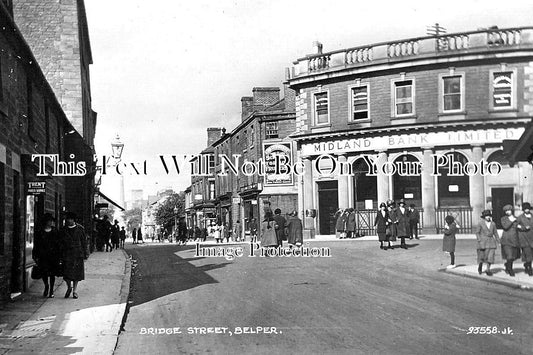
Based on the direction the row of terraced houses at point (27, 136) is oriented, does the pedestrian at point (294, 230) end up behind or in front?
in front

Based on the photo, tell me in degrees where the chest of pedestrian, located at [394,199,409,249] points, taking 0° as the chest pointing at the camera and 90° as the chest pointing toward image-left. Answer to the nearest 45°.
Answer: approximately 0°

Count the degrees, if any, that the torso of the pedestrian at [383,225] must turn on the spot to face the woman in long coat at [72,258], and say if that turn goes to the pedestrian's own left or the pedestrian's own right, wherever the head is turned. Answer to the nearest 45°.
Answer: approximately 45° to the pedestrian's own right

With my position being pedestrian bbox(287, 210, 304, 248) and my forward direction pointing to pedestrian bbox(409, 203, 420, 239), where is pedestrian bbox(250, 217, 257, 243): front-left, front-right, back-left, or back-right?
back-left

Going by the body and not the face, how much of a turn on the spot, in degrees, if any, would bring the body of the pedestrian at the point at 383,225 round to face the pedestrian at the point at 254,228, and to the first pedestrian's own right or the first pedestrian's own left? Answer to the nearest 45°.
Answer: approximately 135° to the first pedestrian's own right

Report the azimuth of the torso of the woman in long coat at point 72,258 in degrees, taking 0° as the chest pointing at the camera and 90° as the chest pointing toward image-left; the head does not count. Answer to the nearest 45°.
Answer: approximately 0°

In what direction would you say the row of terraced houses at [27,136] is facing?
to the viewer's right

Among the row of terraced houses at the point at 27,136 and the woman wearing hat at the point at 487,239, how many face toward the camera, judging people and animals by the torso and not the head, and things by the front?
1
